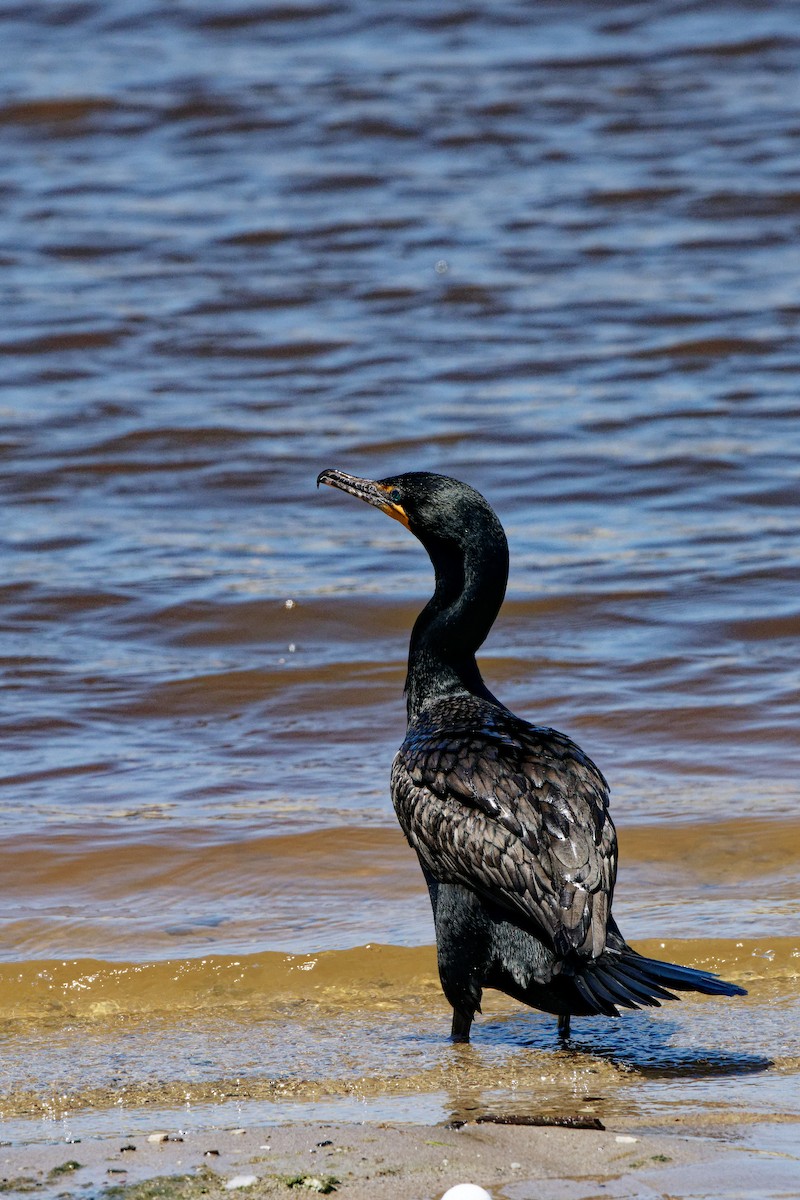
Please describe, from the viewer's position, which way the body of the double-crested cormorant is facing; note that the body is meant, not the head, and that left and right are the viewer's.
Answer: facing away from the viewer and to the left of the viewer

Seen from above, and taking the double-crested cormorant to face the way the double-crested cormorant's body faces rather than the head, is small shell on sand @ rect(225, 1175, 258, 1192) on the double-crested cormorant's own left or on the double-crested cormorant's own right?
on the double-crested cormorant's own left
